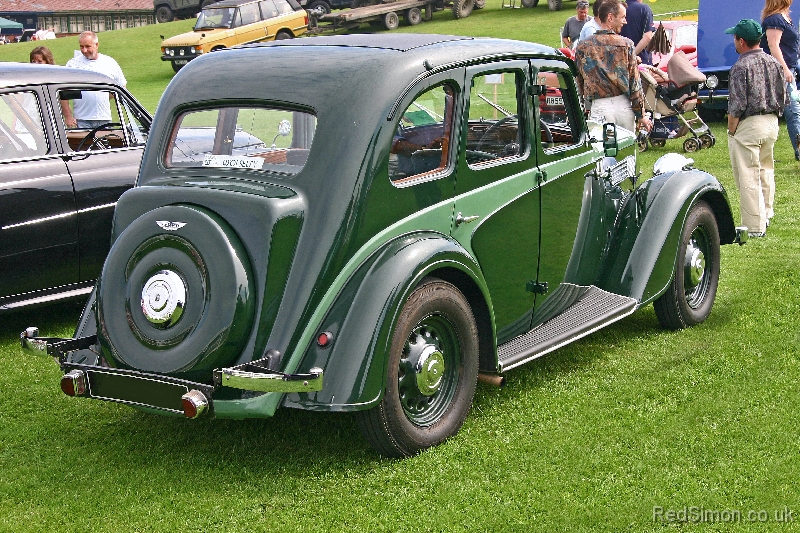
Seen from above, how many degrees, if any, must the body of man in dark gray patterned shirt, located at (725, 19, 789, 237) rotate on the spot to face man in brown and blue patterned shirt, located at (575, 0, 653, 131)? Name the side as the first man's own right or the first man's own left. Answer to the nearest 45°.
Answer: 0° — they already face them

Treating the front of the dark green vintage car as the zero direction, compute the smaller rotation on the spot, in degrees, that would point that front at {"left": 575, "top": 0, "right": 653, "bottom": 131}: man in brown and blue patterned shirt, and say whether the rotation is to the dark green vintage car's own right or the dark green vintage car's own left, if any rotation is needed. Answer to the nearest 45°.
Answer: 0° — it already faces them

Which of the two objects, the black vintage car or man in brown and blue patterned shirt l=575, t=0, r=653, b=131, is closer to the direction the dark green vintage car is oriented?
the man in brown and blue patterned shirt

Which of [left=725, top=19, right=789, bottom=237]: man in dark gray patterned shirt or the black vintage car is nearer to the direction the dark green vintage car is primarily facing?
the man in dark gray patterned shirt

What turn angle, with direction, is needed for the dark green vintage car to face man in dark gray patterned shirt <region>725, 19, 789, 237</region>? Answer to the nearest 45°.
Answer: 0° — it already faces them

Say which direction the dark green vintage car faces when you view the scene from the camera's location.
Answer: facing away from the viewer and to the right of the viewer

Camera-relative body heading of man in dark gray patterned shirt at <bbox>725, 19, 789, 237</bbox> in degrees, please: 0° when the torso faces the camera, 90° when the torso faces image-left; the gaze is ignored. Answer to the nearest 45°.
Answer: approximately 135°

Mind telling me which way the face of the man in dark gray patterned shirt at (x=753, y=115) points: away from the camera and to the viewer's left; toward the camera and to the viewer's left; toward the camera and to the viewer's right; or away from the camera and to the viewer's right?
away from the camera and to the viewer's left
